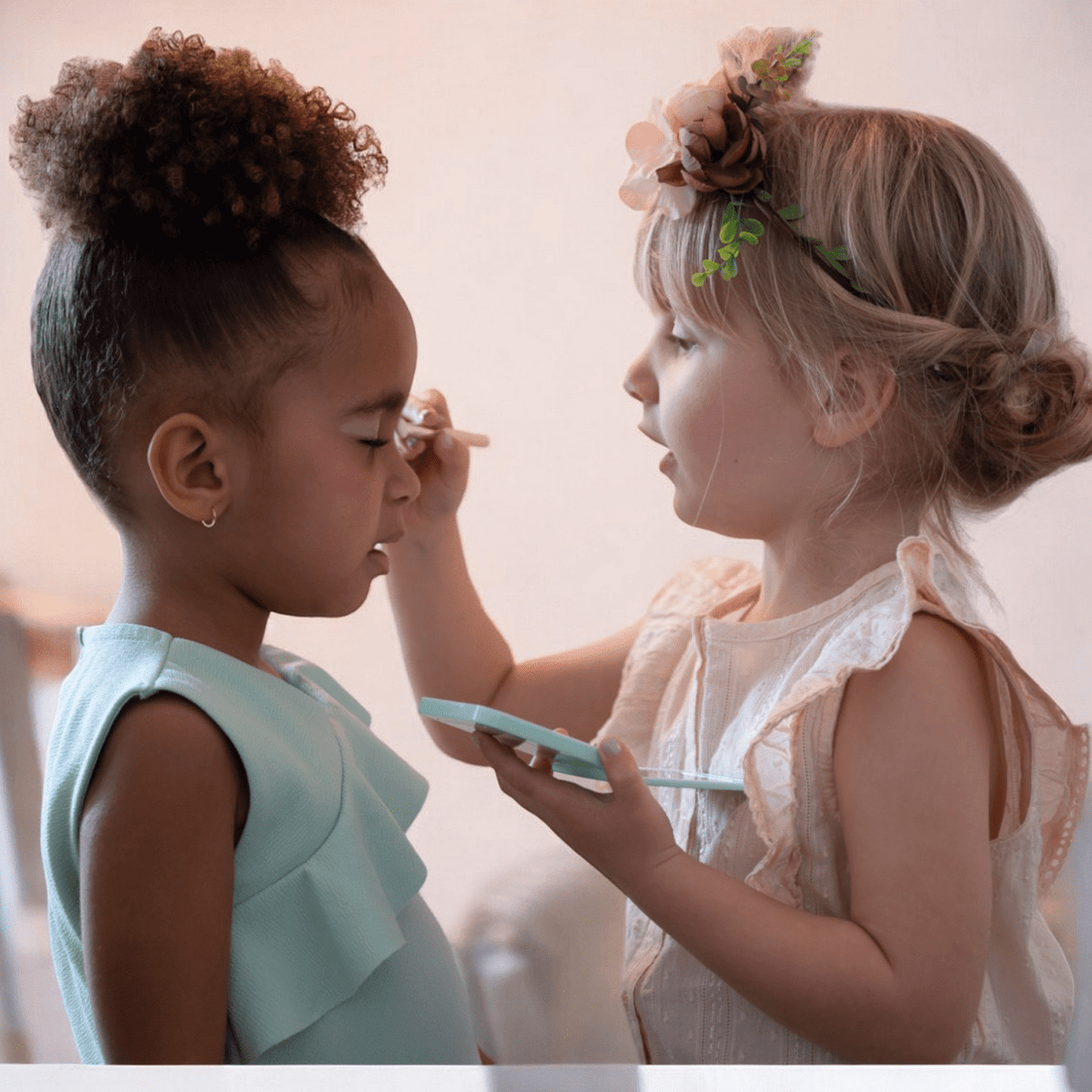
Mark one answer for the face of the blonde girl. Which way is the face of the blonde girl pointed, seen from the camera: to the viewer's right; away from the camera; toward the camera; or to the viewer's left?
to the viewer's left

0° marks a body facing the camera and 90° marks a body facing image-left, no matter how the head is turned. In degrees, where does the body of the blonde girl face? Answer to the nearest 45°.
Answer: approximately 90°

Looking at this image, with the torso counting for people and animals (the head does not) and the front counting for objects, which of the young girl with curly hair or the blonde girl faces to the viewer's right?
the young girl with curly hair

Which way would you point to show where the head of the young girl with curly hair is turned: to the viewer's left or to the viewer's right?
to the viewer's right

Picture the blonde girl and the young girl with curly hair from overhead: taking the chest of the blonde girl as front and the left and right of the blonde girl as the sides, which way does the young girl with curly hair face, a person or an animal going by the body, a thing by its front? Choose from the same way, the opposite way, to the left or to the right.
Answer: the opposite way

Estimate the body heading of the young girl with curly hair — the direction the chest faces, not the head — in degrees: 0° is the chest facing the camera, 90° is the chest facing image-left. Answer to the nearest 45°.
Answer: approximately 270°

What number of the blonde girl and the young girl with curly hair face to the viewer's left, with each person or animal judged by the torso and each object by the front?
1
